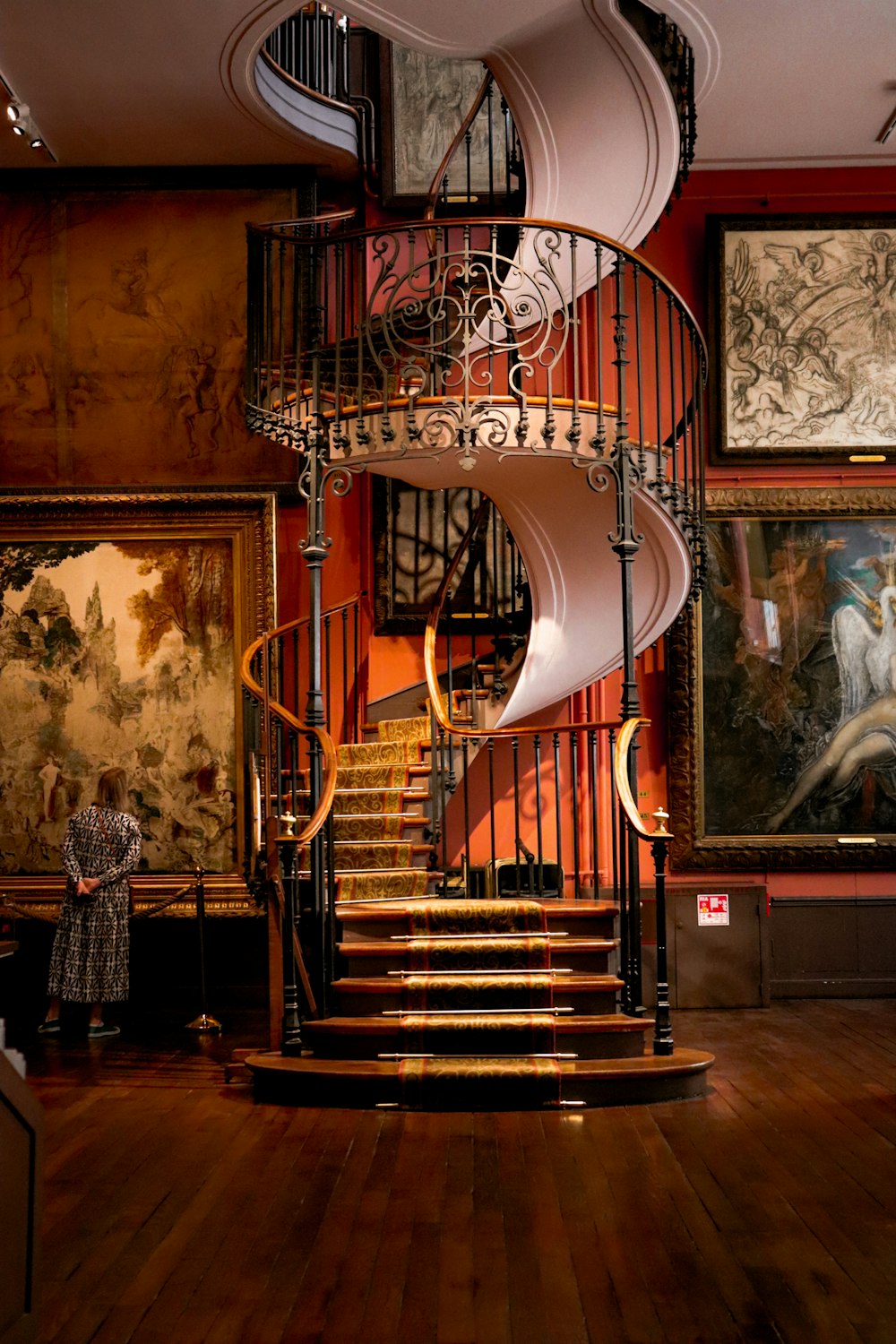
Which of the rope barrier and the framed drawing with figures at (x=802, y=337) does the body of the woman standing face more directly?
the rope barrier

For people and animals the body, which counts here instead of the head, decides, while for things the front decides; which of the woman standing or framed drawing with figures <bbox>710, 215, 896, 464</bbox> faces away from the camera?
the woman standing

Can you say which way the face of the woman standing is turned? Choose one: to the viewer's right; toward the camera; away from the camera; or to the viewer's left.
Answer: away from the camera

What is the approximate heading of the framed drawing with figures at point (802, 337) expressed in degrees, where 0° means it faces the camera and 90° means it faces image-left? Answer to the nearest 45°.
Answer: approximately 0°

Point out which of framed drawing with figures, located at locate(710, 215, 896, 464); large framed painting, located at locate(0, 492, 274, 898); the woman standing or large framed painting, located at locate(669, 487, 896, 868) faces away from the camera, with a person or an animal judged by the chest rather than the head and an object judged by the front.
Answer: the woman standing

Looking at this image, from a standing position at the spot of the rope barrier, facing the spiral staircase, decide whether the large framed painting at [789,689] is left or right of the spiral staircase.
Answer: left

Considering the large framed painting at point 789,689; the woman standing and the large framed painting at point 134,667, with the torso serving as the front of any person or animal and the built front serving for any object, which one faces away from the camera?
the woman standing

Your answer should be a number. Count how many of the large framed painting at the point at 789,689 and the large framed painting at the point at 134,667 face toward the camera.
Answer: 2

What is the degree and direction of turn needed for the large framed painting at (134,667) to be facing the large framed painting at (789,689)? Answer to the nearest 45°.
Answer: approximately 90° to its left

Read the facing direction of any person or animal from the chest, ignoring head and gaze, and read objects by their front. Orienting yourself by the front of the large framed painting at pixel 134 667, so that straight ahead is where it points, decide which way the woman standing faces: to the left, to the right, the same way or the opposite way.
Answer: the opposite way

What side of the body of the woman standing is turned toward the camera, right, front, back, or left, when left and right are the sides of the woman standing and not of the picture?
back
